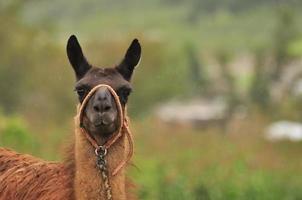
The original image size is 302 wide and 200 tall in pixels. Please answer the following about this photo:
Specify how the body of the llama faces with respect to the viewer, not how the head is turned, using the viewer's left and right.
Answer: facing the viewer and to the right of the viewer
